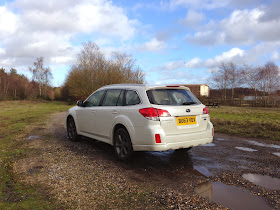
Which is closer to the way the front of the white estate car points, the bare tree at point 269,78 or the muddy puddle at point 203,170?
the bare tree

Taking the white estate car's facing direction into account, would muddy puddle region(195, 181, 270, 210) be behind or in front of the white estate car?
behind

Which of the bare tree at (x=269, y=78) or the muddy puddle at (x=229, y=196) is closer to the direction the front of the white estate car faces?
the bare tree

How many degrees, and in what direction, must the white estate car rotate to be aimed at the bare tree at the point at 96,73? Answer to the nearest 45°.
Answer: approximately 45° to its right

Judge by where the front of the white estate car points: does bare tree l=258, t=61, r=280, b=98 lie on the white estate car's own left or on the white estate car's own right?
on the white estate car's own right

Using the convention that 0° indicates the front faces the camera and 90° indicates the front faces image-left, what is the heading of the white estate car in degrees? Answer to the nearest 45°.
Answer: approximately 135°

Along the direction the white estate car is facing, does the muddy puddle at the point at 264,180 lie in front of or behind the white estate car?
behind

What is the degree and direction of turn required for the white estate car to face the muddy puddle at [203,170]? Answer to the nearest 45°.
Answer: approximately 135° to its right
